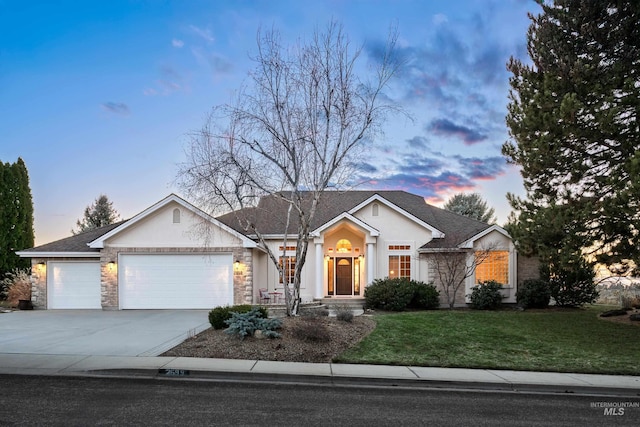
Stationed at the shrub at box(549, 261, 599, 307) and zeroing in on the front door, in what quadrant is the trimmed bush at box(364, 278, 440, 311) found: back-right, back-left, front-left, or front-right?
front-left

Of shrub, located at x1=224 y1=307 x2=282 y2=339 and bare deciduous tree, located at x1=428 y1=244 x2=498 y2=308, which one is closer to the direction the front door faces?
the shrub

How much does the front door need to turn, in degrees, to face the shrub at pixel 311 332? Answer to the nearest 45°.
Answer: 0° — it already faces it

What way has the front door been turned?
toward the camera

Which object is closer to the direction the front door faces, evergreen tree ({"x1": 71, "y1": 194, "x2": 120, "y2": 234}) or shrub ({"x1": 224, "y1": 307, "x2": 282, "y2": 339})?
the shrub

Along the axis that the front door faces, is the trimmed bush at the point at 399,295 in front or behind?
in front
